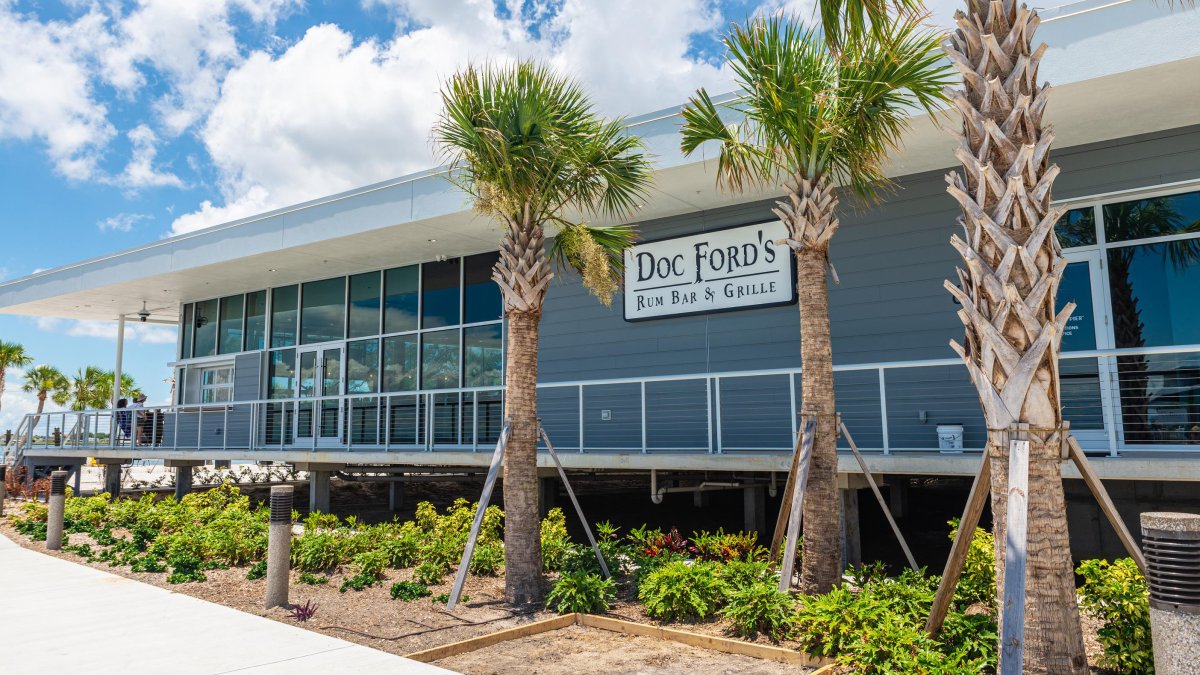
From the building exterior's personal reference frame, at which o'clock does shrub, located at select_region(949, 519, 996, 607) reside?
The shrub is roughly at 10 o'clock from the building exterior.

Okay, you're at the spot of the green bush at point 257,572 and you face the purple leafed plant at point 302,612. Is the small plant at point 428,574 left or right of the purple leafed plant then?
left

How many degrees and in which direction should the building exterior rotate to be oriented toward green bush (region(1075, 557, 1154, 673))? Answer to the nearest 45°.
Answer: approximately 45° to its left

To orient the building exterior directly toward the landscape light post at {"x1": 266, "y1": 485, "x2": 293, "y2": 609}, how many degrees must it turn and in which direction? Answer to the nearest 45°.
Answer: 0° — it already faces it

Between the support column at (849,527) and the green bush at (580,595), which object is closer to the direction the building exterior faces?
the green bush

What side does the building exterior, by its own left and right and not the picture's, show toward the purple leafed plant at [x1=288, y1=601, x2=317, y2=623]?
front

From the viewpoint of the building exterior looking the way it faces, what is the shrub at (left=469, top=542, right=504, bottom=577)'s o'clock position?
The shrub is roughly at 12 o'clock from the building exterior.

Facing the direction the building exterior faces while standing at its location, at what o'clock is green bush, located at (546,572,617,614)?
The green bush is roughly at 11 o'clock from the building exterior.

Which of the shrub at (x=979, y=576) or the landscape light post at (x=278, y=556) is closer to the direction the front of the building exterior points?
the landscape light post

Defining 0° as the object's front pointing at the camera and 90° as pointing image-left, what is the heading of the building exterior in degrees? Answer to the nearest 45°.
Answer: approximately 45°

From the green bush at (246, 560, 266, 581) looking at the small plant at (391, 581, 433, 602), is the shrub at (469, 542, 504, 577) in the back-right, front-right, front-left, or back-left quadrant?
front-left
